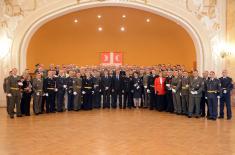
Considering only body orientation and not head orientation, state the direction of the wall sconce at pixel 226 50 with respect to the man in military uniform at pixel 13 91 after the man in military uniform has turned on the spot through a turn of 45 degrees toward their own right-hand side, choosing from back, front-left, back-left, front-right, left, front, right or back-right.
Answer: back-left

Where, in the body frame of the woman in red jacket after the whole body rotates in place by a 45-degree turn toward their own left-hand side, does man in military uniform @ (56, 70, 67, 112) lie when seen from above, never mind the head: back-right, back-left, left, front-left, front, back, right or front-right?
back-right

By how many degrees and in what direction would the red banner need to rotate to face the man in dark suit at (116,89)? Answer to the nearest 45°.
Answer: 0° — it already faces them

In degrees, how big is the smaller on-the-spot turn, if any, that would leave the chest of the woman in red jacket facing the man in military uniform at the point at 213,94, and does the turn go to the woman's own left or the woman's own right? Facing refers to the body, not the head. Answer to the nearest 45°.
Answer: approximately 45° to the woman's own left

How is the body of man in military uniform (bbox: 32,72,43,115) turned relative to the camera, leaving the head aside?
toward the camera

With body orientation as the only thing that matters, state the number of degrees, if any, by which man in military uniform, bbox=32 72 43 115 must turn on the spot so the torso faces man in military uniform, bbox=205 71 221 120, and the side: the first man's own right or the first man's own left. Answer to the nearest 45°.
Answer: approximately 45° to the first man's own left

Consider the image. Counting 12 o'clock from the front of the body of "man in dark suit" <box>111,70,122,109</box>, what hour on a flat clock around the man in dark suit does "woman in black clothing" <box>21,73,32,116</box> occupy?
The woman in black clothing is roughly at 2 o'clock from the man in dark suit.
